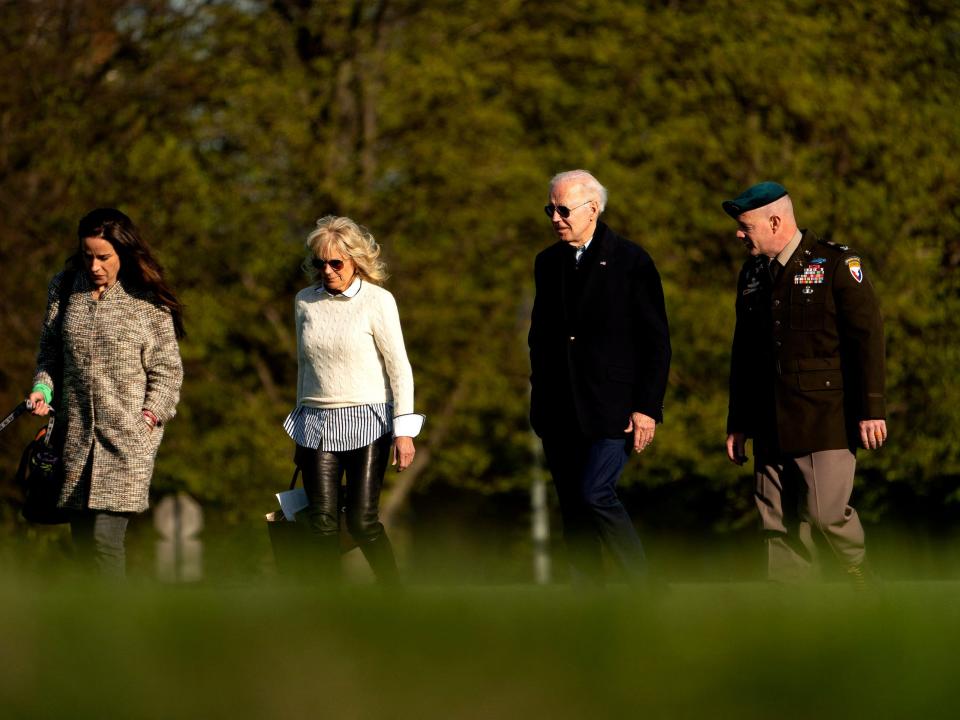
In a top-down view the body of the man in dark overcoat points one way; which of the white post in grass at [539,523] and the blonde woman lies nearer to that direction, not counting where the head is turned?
the blonde woman

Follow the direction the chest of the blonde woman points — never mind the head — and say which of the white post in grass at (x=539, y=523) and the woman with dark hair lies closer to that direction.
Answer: the woman with dark hair

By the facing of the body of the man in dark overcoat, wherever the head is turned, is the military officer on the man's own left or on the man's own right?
on the man's own left

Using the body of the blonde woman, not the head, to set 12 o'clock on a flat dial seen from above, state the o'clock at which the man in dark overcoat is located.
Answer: The man in dark overcoat is roughly at 8 o'clock from the blonde woman.

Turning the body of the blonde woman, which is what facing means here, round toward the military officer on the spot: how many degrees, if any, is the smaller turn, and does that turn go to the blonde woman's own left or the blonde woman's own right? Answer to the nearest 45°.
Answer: approximately 135° to the blonde woman's own left

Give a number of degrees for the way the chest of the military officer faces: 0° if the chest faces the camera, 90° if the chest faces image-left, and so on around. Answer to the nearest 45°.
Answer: approximately 45°
